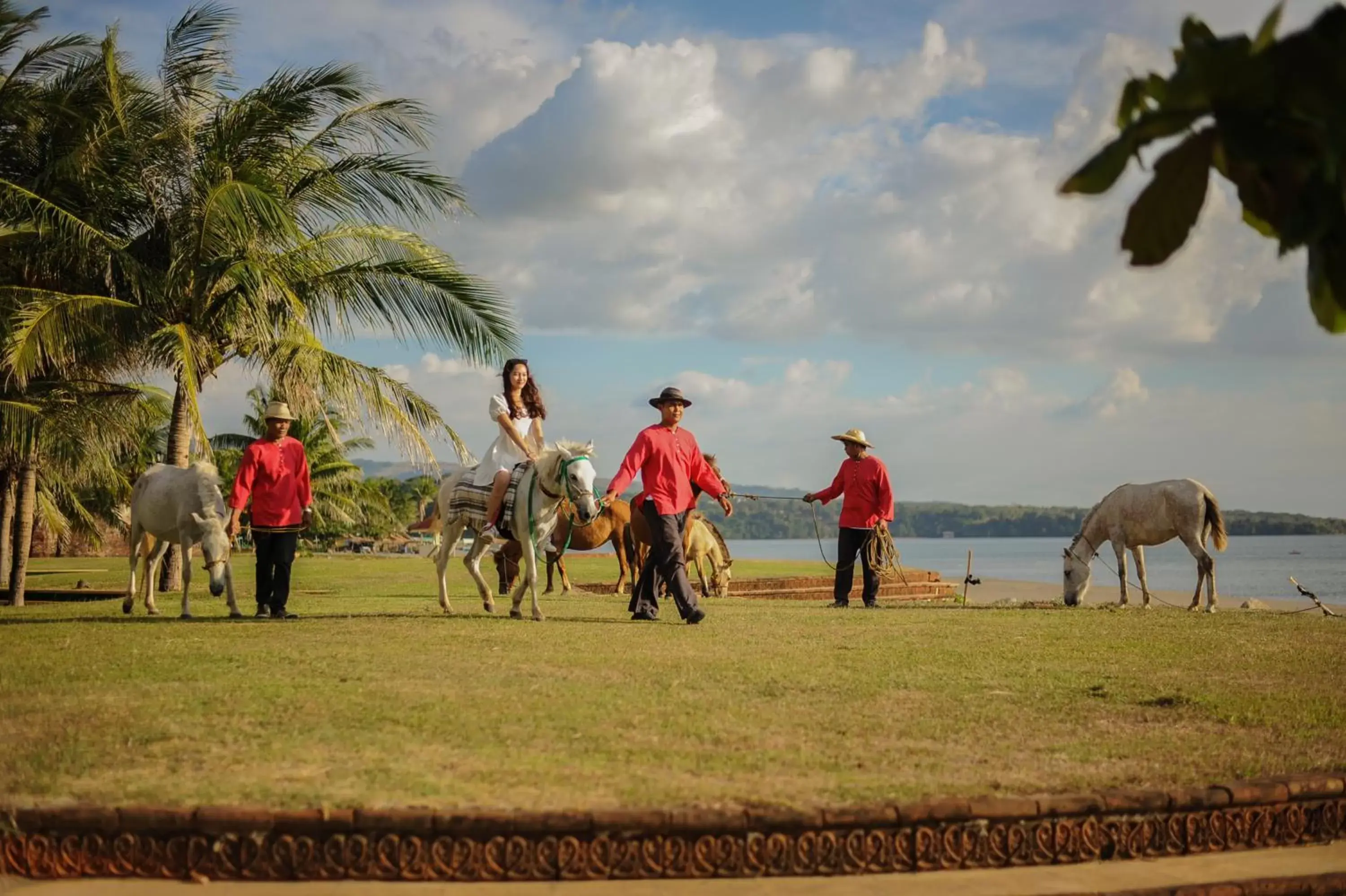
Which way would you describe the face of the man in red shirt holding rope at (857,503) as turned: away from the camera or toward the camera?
toward the camera

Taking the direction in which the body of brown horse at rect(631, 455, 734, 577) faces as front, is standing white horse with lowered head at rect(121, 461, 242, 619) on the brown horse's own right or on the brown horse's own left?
on the brown horse's own right

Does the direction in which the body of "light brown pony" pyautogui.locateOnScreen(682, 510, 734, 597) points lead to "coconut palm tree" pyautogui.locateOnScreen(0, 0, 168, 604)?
no

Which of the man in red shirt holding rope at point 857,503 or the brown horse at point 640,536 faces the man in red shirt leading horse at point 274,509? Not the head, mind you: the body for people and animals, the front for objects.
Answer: the man in red shirt holding rope at point 857,503

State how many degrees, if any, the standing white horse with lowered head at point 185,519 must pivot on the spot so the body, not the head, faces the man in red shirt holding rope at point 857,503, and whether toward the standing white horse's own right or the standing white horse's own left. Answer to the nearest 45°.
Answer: approximately 45° to the standing white horse's own left

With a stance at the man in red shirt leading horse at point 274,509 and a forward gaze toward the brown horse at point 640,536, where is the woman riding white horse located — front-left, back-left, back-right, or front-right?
front-right

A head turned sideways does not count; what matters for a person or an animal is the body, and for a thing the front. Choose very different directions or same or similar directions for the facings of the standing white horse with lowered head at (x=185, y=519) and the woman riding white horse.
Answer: same or similar directions

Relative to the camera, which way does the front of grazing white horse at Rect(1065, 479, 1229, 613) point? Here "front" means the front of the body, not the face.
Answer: to the viewer's left

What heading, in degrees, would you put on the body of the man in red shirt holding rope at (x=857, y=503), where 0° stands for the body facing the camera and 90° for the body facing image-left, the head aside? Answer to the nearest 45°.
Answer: approximately 45°

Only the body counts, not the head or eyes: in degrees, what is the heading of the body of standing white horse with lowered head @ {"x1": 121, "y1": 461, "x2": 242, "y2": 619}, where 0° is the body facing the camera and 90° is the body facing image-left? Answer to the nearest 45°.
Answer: approximately 315°

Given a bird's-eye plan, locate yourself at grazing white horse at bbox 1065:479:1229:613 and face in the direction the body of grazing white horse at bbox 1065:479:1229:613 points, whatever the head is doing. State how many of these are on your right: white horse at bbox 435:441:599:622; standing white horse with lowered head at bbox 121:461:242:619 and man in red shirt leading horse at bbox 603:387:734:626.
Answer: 0

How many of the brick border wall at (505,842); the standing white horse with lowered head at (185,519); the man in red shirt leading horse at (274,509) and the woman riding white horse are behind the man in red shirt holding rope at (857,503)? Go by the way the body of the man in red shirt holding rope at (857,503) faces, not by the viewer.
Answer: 0

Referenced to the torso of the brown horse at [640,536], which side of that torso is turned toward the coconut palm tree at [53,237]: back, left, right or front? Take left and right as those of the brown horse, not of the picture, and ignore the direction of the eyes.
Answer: back

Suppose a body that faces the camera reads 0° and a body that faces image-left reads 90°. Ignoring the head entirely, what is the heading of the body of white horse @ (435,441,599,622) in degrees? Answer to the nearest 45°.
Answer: approximately 315°

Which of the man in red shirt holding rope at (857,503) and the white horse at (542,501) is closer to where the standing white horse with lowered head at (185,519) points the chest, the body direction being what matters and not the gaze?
the white horse

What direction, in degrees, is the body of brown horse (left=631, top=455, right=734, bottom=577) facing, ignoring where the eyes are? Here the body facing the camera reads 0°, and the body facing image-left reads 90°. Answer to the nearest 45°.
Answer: approximately 270°

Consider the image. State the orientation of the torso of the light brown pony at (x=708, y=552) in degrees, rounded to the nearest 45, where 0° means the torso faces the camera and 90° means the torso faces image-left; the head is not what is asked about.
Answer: approximately 315°
